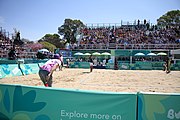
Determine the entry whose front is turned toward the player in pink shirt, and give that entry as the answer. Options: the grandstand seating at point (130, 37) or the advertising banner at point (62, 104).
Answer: the grandstand seating

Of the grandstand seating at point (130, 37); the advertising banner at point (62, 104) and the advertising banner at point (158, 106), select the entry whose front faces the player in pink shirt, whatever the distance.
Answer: the grandstand seating

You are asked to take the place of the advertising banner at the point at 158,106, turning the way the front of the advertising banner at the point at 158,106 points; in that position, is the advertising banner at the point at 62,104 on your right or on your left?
on your right

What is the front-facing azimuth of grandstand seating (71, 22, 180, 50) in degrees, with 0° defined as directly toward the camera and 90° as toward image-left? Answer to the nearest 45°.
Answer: approximately 0°

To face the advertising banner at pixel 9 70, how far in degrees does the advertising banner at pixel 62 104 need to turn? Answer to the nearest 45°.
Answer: approximately 180°

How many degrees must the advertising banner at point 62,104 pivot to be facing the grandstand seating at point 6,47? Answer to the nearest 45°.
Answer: approximately 180°

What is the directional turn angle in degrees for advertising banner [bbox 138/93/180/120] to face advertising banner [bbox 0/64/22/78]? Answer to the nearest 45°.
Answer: approximately 135° to its right

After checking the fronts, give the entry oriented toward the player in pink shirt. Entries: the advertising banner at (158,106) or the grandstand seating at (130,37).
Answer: the grandstand seating

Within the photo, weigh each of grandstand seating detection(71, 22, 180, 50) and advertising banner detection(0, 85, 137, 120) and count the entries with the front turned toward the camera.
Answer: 2

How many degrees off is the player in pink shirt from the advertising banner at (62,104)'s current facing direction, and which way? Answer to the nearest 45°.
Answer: approximately 180°

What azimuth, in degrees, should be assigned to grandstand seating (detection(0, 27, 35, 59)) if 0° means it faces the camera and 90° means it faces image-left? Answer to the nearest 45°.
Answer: approximately 315°

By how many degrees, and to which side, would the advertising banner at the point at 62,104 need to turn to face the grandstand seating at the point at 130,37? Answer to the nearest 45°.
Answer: approximately 180°

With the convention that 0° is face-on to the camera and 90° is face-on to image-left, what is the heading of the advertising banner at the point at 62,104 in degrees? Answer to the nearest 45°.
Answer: approximately 0°

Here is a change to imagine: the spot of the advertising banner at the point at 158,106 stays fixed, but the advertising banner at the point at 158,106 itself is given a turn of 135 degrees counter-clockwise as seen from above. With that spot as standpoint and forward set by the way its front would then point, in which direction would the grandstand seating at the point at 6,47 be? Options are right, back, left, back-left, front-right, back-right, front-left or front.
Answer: left
